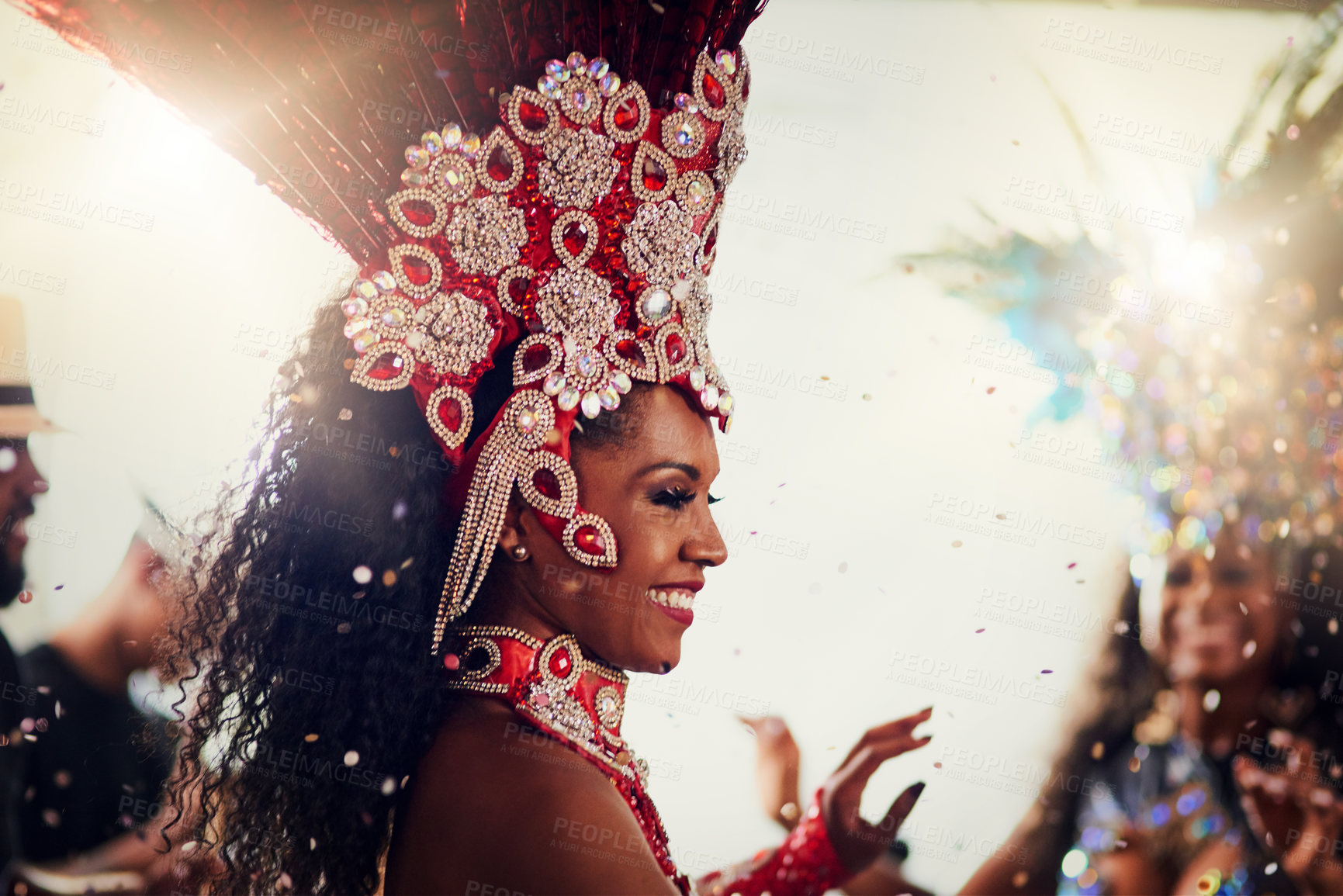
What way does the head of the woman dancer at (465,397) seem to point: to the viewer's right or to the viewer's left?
to the viewer's right

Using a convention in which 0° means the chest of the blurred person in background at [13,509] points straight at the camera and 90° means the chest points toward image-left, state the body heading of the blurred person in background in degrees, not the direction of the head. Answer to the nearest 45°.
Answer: approximately 270°

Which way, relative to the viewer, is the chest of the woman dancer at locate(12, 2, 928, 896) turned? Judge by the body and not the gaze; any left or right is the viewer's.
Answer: facing to the right of the viewer

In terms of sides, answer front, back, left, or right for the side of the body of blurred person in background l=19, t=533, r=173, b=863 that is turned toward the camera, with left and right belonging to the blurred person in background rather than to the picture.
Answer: right

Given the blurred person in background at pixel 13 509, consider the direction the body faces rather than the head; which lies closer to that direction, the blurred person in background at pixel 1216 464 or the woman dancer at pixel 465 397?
the blurred person in background

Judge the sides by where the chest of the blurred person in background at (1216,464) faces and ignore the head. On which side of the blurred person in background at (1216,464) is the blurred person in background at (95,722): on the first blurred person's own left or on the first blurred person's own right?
on the first blurred person's own right
